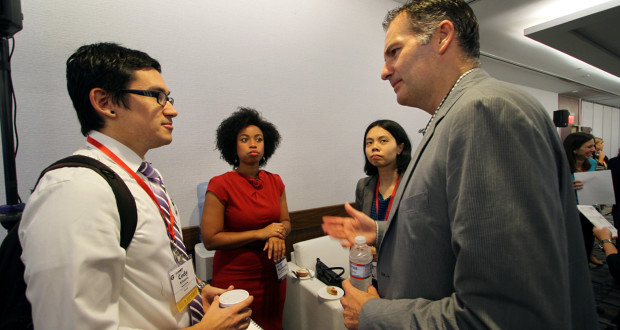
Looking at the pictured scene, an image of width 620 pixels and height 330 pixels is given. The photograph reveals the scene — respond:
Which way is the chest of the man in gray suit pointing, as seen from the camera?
to the viewer's left

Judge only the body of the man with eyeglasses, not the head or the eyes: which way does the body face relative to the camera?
to the viewer's right

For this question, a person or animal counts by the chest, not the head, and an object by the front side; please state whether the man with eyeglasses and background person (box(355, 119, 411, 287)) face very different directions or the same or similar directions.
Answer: very different directions

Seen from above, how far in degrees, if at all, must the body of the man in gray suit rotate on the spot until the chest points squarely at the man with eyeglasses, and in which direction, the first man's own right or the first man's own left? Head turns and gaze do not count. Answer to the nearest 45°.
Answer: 0° — they already face them

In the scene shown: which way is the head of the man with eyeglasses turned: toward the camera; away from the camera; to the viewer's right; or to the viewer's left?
to the viewer's right

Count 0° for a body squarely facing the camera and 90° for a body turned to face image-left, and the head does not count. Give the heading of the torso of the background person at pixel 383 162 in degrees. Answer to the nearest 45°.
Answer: approximately 45°

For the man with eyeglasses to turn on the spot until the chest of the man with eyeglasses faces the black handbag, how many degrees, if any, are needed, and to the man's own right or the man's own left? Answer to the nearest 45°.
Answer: approximately 45° to the man's own left

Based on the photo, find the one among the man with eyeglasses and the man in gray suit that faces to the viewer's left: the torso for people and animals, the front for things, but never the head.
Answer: the man in gray suit

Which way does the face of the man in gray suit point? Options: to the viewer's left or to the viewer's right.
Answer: to the viewer's left
